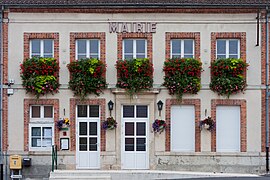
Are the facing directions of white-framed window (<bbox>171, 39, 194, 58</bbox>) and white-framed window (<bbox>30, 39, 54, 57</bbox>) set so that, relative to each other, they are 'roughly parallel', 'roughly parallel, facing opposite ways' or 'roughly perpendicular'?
roughly parallel

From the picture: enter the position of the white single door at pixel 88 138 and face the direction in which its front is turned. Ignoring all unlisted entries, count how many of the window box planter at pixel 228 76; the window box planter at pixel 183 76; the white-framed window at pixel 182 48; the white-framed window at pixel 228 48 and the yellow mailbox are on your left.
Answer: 4

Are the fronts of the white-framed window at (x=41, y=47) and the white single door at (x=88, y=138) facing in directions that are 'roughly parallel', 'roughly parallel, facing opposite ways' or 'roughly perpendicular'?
roughly parallel

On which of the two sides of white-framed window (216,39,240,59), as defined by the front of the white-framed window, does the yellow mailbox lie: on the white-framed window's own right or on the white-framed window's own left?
on the white-framed window's own right

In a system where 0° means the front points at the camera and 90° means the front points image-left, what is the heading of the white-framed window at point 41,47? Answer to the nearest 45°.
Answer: approximately 0°

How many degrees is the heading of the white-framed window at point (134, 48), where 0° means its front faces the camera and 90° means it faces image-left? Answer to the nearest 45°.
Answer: approximately 0°

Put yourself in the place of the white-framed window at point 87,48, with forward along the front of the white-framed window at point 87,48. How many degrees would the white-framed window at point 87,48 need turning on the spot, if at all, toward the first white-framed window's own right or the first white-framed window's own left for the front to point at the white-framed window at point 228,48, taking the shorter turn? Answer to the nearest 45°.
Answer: approximately 90° to the first white-framed window's own left

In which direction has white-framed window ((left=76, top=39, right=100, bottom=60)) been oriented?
toward the camera
